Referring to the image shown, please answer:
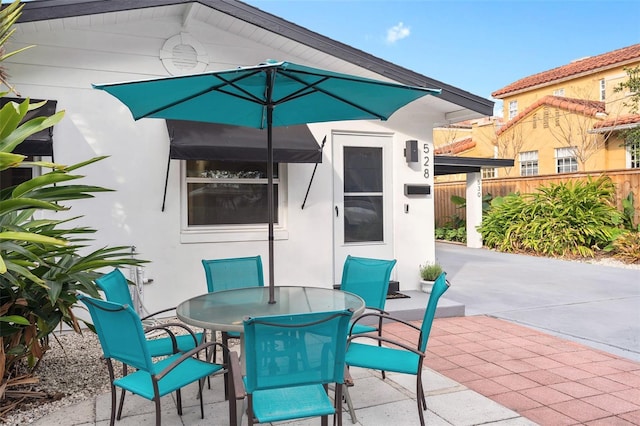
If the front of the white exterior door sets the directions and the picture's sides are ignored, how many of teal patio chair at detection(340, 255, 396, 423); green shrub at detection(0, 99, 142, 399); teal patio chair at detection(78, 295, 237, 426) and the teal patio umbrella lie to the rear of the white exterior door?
0

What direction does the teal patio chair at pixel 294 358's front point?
away from the camera

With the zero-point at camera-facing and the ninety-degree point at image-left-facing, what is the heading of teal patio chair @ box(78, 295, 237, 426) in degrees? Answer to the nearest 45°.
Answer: approximately 225°

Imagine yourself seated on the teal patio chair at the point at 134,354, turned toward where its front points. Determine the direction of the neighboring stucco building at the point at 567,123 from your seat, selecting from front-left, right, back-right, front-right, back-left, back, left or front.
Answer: front

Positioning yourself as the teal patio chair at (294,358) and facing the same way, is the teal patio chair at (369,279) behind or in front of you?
in front

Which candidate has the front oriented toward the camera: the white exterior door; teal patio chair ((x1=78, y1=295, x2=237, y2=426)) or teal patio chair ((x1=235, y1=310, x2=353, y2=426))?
the white exterior door

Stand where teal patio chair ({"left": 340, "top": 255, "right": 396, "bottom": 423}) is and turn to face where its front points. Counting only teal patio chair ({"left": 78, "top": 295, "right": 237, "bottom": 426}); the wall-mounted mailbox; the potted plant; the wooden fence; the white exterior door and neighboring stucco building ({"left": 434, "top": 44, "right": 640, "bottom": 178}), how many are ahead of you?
1

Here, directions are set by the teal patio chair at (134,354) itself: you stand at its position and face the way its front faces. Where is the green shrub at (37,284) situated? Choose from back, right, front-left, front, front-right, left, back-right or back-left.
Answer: left

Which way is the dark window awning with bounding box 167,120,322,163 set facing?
toward the camera

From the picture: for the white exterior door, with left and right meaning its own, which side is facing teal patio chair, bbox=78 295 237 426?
front

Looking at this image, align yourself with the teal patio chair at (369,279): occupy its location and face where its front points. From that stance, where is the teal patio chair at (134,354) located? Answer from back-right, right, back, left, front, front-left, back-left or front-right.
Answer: front

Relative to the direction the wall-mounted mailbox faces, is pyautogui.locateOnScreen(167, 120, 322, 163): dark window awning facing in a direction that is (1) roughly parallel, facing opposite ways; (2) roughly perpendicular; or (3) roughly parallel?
roughly parallel

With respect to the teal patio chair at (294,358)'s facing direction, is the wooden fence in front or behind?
in front

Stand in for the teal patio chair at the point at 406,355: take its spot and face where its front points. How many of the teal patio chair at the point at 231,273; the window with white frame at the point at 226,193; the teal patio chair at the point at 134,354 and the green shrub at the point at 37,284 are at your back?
0

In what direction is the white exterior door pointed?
toward the camera

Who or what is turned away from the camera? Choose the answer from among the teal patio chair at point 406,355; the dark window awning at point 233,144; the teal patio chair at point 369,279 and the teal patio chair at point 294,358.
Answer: the teal patio chair at point 294,358

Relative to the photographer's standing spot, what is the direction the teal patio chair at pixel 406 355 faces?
facing to the left of the viewer

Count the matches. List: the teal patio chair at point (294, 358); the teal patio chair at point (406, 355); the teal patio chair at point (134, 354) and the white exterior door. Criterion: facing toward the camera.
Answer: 1

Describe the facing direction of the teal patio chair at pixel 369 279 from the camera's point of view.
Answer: facing the viewer and to the left of the viewer

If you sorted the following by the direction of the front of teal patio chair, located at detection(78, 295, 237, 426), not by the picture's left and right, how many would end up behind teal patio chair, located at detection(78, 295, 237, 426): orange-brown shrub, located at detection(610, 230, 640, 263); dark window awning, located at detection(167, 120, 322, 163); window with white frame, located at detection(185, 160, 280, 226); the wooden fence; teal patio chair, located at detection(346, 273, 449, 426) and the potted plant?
0
